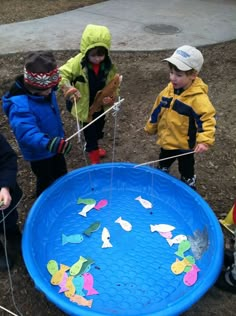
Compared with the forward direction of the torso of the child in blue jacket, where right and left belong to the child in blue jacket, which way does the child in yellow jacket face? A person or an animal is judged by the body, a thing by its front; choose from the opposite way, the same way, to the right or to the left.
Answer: to the right

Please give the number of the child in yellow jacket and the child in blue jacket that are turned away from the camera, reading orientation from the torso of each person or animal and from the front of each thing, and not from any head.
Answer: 0

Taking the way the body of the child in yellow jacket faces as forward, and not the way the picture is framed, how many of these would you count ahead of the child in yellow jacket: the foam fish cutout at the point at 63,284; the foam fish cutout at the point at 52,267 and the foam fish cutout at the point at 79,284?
3

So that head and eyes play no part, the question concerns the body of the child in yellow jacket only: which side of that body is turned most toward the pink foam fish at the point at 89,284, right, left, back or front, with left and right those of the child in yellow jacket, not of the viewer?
front
